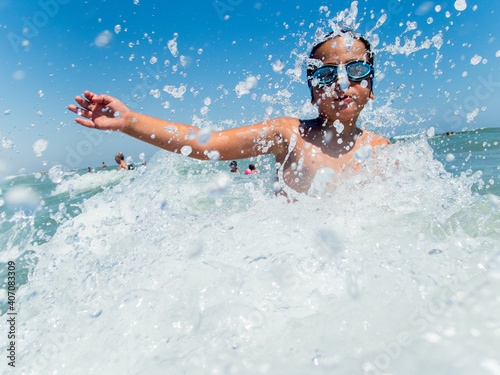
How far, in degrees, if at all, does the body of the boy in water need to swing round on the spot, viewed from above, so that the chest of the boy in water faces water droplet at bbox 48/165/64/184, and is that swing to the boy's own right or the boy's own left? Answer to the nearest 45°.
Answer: approximately 90° to the boy's own right

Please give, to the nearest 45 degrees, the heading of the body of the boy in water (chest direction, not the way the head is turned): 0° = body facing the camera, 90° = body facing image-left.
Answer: approximately 0°
